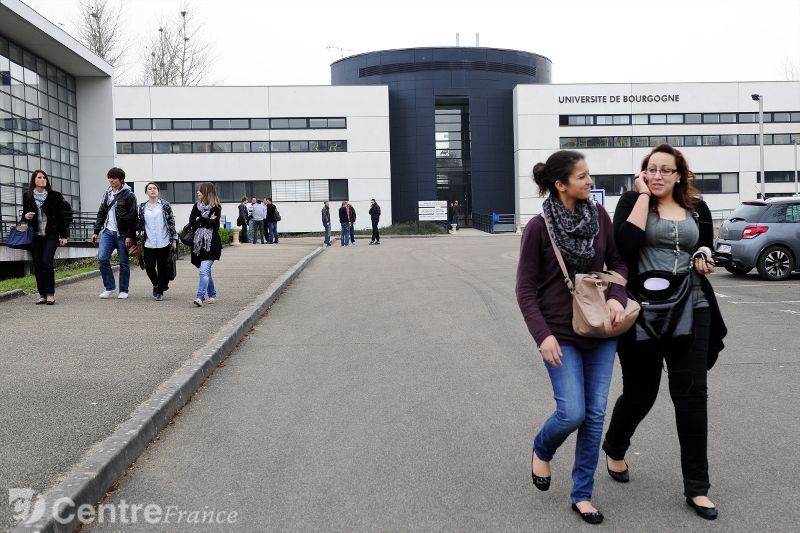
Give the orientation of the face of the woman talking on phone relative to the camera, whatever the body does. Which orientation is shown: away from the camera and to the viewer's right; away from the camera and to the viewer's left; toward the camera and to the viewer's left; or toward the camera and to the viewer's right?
toward the camera and to the viewer's left

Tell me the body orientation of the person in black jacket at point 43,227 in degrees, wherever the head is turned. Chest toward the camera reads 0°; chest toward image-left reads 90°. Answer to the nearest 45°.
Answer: approximately 0°

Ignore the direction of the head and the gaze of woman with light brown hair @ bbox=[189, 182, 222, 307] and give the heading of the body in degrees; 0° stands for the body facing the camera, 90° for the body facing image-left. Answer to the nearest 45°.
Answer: approximately 45°

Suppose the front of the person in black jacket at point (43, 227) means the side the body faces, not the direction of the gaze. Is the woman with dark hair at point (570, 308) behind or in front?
in front

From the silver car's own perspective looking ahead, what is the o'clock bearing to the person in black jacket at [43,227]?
The person in black jacket is roughly at 6 o'clock from the silver car.

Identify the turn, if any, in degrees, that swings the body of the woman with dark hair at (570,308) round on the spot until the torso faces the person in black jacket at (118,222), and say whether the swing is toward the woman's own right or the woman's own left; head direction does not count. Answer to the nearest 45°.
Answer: approximately 180°

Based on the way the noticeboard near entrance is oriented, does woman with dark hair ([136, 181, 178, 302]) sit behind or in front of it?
in front

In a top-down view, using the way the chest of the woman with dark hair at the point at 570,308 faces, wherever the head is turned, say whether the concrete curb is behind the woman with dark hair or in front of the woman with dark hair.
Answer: behind

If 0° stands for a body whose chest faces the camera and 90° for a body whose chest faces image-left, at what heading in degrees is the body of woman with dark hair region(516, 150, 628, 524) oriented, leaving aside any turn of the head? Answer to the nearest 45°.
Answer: approximately 315°
